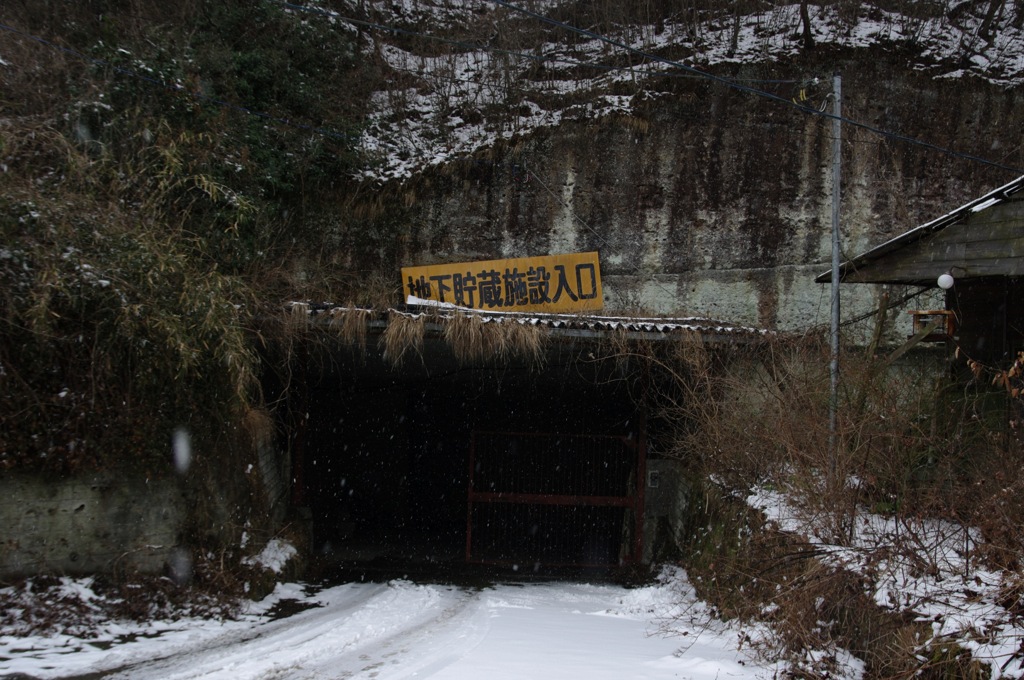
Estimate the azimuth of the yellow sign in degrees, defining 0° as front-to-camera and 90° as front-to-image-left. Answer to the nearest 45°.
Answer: approximately 0°

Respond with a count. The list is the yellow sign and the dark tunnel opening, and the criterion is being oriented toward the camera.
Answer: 2
